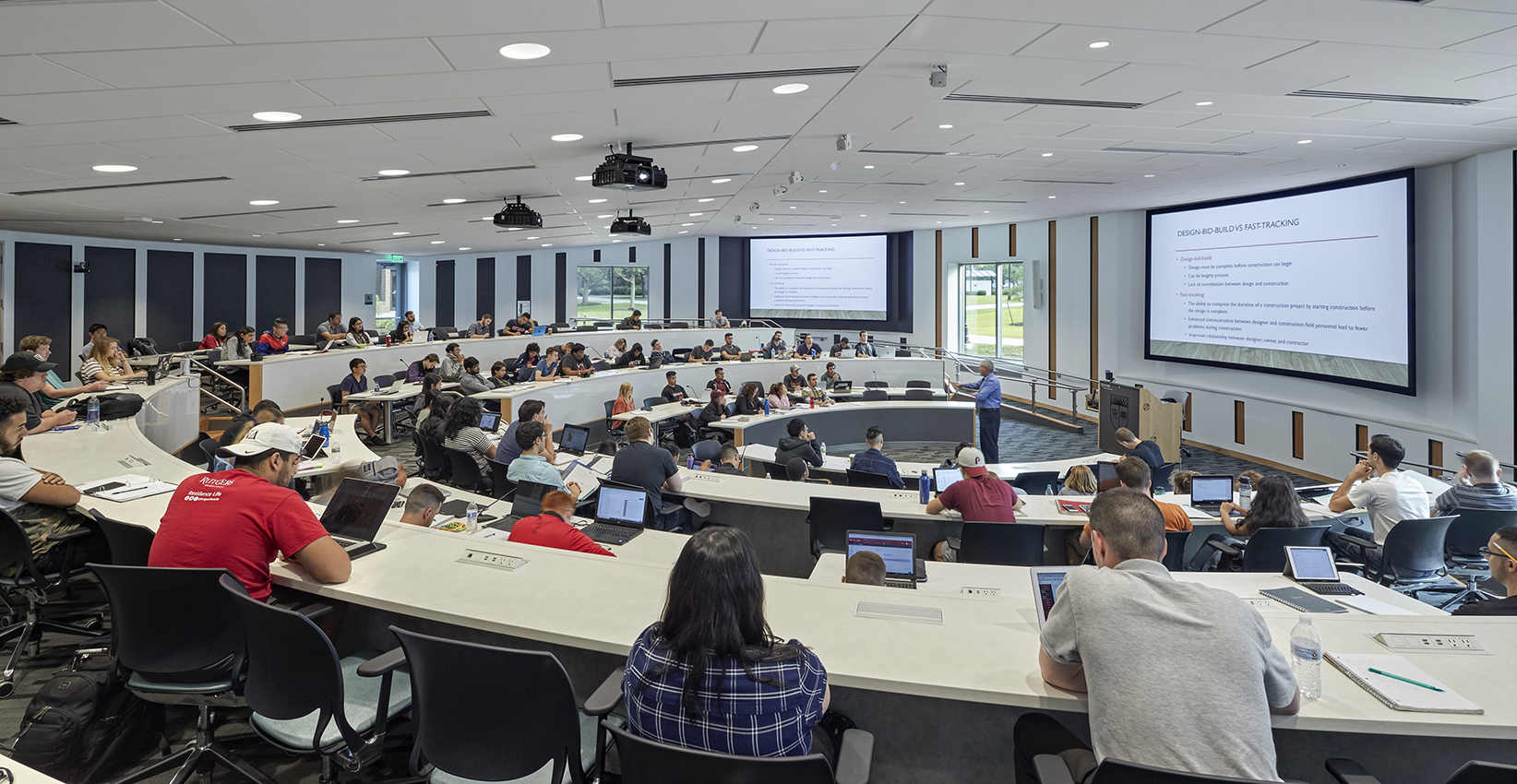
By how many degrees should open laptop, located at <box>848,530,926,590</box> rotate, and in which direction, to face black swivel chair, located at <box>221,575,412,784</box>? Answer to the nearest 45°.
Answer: approximately 45° to its right

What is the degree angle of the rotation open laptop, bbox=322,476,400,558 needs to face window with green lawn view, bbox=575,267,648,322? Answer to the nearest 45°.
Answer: approximately 135° to its right

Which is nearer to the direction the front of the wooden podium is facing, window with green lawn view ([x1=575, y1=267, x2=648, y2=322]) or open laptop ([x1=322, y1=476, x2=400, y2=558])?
the open laptop

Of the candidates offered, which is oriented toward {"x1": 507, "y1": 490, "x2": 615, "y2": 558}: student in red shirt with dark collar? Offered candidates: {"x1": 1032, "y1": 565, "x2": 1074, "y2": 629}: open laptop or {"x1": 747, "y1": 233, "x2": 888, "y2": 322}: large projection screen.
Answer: the large projection screen

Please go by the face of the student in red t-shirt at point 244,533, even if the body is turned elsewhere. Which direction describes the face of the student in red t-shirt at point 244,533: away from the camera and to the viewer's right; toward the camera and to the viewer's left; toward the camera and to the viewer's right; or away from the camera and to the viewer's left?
away from the camera and to the viewer's right

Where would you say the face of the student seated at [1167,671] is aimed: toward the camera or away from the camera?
away from the camera

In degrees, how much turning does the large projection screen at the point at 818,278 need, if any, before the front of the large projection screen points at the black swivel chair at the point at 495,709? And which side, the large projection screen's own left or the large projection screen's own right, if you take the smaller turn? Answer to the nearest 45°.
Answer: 0° — it already faces it

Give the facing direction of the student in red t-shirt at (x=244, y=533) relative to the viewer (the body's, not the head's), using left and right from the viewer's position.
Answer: facing away from the viewer and to the right of the viewer

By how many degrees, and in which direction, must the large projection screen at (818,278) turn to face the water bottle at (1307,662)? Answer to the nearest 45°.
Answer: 0° — it already faces it

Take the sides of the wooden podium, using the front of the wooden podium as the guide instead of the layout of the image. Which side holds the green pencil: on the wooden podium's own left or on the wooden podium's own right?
on the wooden podium's own left

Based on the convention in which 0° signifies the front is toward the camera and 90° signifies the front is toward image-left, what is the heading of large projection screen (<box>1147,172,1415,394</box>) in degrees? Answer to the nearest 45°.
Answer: approximately 45°
